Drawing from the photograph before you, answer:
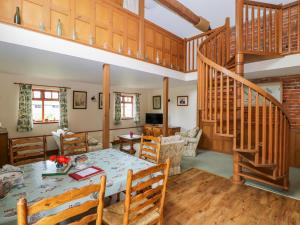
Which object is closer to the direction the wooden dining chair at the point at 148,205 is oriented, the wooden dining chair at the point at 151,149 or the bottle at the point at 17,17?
the bottle

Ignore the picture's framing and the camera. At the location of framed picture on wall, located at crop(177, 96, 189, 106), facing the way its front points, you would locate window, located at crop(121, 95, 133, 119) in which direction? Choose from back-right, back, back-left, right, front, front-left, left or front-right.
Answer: right

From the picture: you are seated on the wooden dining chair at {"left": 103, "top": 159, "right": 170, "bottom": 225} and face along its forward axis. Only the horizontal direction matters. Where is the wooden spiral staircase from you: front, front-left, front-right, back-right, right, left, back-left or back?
right

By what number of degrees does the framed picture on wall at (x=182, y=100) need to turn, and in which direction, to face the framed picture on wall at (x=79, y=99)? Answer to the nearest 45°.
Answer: approximately 90° to its right

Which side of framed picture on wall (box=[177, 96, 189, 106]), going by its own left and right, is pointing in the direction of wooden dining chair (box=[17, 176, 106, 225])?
front

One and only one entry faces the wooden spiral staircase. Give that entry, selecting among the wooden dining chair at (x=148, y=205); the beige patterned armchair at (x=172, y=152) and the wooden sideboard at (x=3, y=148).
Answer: the wooden sideboard

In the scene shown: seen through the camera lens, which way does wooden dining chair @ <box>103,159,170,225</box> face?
facing away from the viewer and to the left of the viewer

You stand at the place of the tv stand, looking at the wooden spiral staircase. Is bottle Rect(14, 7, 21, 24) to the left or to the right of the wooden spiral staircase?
right

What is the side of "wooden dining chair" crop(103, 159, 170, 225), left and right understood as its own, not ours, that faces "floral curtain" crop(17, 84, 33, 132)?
front

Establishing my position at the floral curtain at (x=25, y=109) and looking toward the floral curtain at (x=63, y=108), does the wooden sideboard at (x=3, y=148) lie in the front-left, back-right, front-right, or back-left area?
back-right

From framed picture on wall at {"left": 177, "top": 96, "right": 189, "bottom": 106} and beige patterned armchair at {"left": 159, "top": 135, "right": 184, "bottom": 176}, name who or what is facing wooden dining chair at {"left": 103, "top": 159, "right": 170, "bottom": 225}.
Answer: the framed picture on wall

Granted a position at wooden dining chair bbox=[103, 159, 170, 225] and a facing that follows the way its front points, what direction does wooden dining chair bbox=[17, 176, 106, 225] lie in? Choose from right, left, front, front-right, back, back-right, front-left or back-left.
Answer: left

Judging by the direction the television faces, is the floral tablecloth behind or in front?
in front

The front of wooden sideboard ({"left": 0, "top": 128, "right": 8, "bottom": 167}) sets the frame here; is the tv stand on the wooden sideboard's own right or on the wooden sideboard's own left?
on the wooden sideboard's own left

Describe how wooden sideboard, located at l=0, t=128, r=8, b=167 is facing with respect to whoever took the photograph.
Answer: facing the viewer and to the right of the viewer

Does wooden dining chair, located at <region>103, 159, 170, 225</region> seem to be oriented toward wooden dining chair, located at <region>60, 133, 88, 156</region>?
yes

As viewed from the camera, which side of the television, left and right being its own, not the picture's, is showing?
front
